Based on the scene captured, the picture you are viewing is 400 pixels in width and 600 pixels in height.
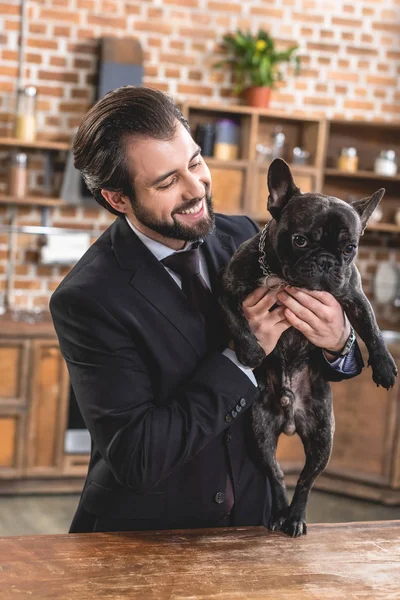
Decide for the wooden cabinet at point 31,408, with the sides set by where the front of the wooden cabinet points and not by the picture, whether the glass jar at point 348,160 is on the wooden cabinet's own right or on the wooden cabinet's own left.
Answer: on the wooden cabinet's own left

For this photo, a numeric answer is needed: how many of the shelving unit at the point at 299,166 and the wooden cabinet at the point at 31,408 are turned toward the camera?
2

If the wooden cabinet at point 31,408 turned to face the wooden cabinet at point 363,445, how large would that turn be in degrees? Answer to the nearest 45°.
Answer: approximately 90° to its left

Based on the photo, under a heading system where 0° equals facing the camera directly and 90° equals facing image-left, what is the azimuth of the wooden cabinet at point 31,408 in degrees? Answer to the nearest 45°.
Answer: approximately 0°

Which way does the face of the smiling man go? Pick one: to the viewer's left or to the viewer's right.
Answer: to the viewer's right

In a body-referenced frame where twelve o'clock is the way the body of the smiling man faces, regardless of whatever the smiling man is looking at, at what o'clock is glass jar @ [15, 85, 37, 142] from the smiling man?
The glass jar is roughly at 7 o'clock from the smiling man.

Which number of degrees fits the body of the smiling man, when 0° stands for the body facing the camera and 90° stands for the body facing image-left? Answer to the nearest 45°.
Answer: approximately 315°
